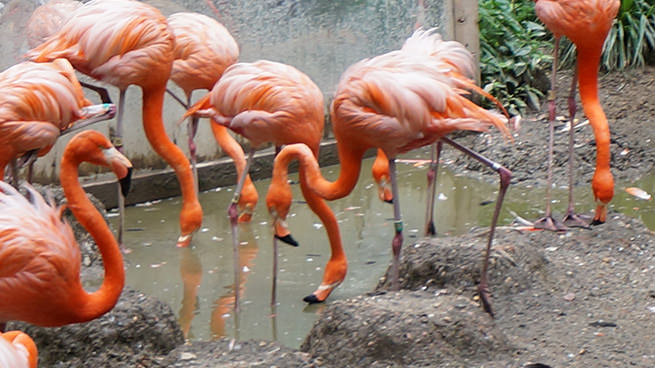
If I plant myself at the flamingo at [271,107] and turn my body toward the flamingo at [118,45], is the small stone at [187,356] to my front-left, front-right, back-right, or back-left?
back-left

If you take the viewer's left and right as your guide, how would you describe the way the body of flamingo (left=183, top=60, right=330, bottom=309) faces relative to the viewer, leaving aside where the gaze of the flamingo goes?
facing to the right of the viewer

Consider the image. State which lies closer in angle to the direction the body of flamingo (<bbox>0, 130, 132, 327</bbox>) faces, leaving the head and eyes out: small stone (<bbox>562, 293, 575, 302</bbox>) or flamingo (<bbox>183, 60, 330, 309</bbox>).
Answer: the small stone

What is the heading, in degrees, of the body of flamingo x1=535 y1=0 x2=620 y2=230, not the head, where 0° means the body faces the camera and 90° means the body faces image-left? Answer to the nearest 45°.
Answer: approximately 315°

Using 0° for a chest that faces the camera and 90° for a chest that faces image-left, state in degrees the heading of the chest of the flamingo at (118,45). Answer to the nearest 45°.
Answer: approximately 270°

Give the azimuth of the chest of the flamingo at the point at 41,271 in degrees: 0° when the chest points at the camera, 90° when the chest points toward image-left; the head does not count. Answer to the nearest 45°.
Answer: approximately 270°

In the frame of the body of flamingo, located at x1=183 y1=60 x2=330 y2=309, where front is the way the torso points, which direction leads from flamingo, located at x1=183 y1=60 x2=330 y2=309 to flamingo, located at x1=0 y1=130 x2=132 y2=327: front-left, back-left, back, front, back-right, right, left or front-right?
back-right

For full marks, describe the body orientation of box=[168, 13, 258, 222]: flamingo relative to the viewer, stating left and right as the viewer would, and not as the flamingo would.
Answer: facing to the right of the viewer
